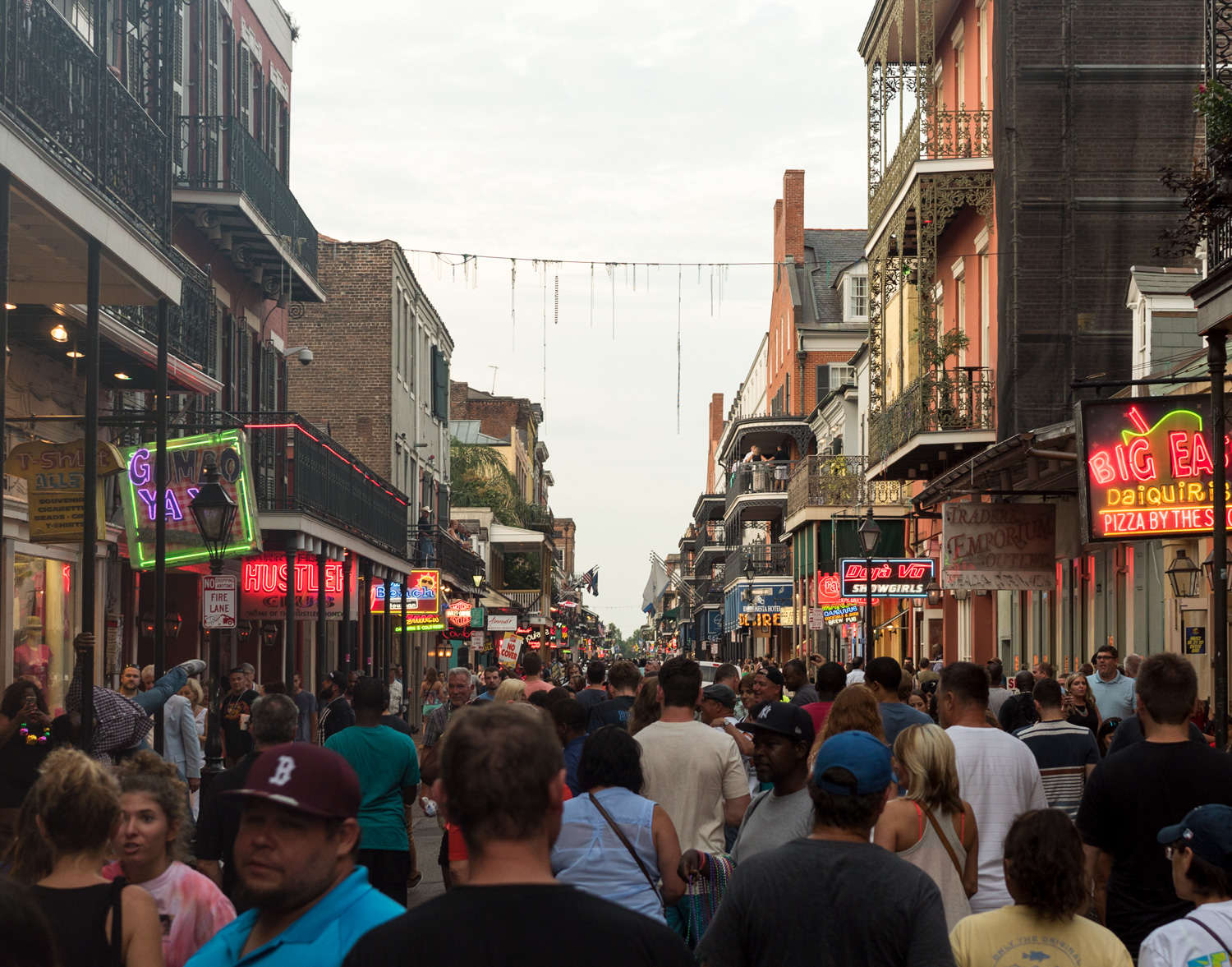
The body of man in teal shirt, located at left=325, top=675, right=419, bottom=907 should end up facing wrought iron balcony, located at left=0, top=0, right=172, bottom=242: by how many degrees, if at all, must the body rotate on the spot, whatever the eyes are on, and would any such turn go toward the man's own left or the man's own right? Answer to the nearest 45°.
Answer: approximately 45° to the man's own left

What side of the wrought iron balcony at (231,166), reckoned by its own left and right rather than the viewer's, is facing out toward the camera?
right

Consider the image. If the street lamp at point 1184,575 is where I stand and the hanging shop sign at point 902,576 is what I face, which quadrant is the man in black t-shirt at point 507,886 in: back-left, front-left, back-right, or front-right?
back-left

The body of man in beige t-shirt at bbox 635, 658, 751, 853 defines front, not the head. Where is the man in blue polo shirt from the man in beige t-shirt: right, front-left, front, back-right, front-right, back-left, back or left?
back

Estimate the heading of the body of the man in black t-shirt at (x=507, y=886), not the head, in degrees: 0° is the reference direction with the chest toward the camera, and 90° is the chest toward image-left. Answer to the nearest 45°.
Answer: approximately 180°

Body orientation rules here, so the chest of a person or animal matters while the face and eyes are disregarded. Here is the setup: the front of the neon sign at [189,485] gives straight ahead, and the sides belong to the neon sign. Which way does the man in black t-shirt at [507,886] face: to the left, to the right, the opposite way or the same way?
the opposite way

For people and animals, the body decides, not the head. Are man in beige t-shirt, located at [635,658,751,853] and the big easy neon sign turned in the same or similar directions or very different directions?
very different directions

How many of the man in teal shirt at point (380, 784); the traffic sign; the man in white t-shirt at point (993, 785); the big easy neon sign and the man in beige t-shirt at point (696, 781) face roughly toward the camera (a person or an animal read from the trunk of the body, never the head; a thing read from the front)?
2

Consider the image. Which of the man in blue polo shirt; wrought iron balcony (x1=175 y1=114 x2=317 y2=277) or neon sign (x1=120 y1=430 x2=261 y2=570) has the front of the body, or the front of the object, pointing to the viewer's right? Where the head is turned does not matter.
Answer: the wrought iron balcony

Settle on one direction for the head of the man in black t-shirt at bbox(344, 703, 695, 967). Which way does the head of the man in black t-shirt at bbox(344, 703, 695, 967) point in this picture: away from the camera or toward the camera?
away from the camera
